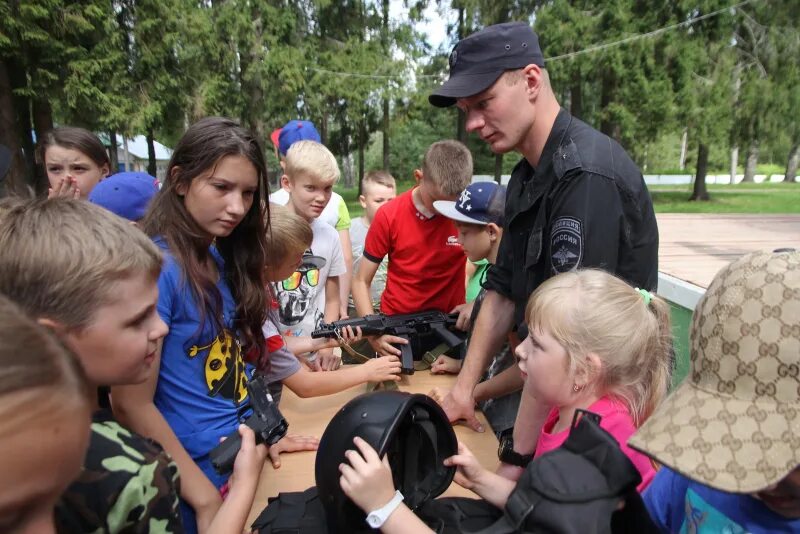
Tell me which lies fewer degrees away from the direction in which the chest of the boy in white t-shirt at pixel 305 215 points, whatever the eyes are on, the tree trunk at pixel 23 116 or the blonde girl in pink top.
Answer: the blonde girl in pink top

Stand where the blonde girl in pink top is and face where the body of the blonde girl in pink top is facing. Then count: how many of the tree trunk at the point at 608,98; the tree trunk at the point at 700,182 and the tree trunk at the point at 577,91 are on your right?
3

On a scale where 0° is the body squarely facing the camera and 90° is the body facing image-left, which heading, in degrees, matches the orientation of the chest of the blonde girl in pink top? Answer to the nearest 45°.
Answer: approximately 90°

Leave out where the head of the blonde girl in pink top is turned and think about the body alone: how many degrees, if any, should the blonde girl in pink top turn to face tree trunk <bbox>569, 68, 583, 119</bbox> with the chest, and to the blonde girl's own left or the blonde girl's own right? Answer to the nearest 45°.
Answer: approximately 90° to the blonde girl's own right

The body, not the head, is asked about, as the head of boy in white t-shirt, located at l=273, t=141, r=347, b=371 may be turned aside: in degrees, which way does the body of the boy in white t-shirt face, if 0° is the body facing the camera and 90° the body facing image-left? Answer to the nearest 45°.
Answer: approximately 0°

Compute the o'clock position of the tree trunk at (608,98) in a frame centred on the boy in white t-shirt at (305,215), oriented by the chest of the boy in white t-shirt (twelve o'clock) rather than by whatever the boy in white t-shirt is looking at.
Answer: The tree trunk is roughly at 7 o'clock from the boy in white t-shirt.

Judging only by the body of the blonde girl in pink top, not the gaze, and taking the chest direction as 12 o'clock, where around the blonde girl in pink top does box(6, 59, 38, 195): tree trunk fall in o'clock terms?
The tree trunk is roughly at 1 o'clock from the blonde girl in pink top.

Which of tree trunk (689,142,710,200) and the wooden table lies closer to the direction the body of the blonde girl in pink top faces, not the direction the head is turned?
the wooden table

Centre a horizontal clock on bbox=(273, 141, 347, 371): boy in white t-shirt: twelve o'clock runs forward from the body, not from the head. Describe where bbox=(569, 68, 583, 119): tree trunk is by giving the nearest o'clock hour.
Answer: The tree trunk is roughly at 7 o'clock from the boy in white t-shirt.

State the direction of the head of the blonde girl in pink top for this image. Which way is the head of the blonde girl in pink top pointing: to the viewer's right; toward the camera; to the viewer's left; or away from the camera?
to the viewer's left

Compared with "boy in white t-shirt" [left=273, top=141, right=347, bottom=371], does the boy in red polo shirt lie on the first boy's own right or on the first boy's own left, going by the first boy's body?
on the first boy's own left

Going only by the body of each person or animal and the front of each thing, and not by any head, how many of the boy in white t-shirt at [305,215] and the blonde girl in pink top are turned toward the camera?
1
